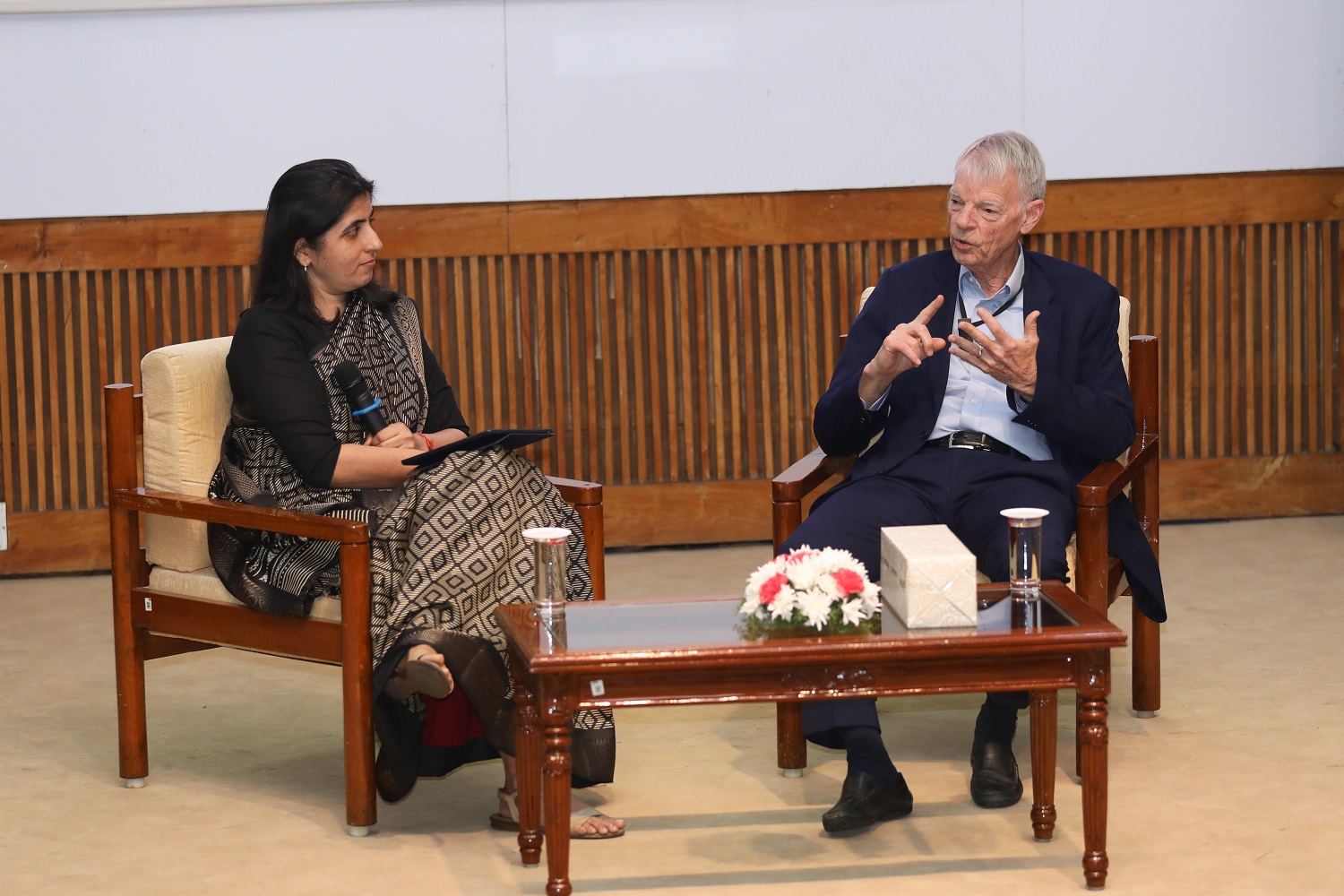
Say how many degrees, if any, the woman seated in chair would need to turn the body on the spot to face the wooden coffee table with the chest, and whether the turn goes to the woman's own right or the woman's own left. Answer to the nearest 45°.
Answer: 0° — they already face it

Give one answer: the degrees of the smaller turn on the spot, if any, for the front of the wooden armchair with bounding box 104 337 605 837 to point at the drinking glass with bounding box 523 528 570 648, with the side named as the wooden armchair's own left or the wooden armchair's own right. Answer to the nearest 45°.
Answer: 0° — it already faces it

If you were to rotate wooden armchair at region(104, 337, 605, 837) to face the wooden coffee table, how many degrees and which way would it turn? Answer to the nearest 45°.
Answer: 0° — it already faces it

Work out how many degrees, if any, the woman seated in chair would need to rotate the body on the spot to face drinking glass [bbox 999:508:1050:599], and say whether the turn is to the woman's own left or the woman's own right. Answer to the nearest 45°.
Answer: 0° — they already face it

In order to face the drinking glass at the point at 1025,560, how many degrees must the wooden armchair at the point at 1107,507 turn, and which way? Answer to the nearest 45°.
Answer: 0° — it already faces it

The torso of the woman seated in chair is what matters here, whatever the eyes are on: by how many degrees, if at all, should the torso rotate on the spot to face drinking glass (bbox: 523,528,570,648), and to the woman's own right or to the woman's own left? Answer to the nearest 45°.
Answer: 0° — they already face it

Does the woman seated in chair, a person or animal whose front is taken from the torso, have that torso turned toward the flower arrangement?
yes

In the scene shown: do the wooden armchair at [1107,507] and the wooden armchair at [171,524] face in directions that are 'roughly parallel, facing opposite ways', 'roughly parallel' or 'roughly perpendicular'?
roughly perpendicular

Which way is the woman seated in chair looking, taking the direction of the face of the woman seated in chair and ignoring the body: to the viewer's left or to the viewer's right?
to the viewer's right

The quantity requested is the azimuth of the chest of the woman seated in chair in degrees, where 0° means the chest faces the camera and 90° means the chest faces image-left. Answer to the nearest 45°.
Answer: approximately 315°

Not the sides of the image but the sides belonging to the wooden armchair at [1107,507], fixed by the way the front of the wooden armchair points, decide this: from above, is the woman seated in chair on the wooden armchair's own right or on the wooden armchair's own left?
on the wooden armchair's own right

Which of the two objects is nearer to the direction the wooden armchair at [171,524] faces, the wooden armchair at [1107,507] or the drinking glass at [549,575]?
the drinking glass
